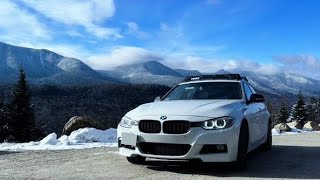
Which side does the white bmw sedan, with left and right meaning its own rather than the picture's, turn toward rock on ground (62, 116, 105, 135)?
right

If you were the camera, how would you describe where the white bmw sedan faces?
facing the viewer and to the left of the viewer

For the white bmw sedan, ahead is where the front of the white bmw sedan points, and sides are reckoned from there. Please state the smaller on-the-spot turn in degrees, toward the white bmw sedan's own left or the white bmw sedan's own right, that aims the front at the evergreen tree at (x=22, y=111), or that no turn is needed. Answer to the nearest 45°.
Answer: approximately 90° to the white bmw sedan's own right

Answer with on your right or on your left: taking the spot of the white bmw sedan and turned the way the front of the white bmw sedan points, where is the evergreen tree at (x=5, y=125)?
on your right
